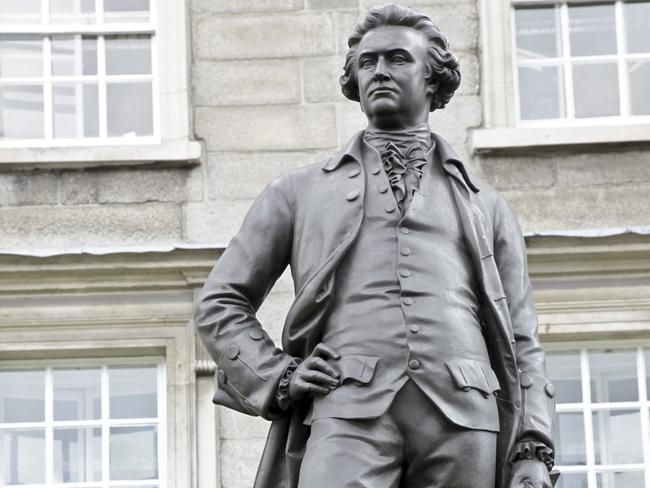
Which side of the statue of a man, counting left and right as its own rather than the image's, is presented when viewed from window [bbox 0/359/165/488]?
back

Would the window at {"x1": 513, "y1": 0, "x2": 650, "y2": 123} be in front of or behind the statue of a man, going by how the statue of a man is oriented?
behind

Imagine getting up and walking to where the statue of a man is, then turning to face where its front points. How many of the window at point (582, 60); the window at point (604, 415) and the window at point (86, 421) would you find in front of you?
0

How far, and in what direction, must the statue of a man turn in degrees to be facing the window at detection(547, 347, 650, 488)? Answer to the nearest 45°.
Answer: approximately 180°

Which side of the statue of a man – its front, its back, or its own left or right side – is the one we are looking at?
front
